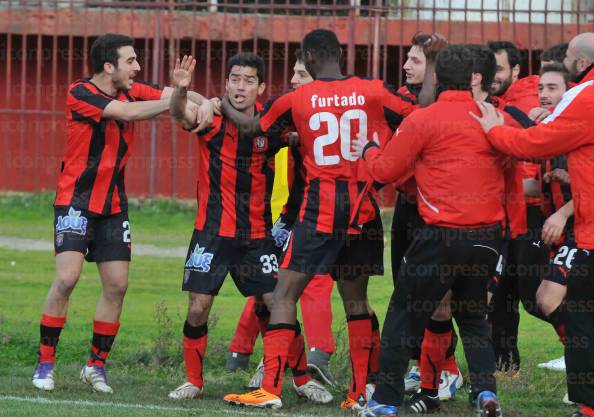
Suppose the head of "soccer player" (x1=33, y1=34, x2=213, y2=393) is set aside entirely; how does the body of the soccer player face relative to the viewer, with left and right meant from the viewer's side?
facing the viewer and to the right of the viewer

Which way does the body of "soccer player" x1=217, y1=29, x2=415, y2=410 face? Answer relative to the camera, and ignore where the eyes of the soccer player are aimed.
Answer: away from the camera

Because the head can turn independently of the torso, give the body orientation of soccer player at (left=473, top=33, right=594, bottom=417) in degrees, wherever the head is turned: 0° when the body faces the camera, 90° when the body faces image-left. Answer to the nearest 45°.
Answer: approximately 90°

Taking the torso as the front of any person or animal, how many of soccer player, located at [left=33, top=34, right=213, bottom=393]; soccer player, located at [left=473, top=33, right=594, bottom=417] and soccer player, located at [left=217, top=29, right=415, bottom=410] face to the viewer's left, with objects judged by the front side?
1

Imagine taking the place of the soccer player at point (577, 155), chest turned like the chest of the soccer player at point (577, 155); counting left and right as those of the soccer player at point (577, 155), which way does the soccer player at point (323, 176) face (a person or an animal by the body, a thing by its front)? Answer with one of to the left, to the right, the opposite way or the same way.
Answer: to the right

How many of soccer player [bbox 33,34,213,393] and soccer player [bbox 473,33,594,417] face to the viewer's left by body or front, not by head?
1

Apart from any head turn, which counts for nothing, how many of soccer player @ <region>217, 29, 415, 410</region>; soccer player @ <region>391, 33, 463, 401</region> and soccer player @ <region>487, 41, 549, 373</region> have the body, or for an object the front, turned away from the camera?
1

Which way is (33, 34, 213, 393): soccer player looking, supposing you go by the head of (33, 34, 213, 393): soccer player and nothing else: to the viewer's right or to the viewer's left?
to the viewer's right

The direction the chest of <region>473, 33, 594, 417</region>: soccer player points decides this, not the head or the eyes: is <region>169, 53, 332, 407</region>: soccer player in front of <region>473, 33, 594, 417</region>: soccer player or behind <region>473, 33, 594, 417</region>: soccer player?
in front

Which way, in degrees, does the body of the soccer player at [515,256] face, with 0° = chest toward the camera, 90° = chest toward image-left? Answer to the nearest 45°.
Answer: approximately 45°

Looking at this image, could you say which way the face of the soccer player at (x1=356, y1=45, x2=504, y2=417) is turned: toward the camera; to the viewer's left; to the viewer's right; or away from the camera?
away from the camera

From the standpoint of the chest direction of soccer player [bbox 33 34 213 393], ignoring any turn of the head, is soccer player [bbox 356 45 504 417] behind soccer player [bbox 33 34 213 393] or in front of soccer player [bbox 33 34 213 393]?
in front

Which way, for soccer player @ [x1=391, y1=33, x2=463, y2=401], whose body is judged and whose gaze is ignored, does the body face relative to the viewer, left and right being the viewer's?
facing the viewer and to the left of the viewer

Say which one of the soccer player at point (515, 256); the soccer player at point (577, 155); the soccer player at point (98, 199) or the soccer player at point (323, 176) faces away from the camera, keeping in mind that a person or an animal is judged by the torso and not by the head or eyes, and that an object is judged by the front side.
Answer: the soccer player at point (323, 176)
